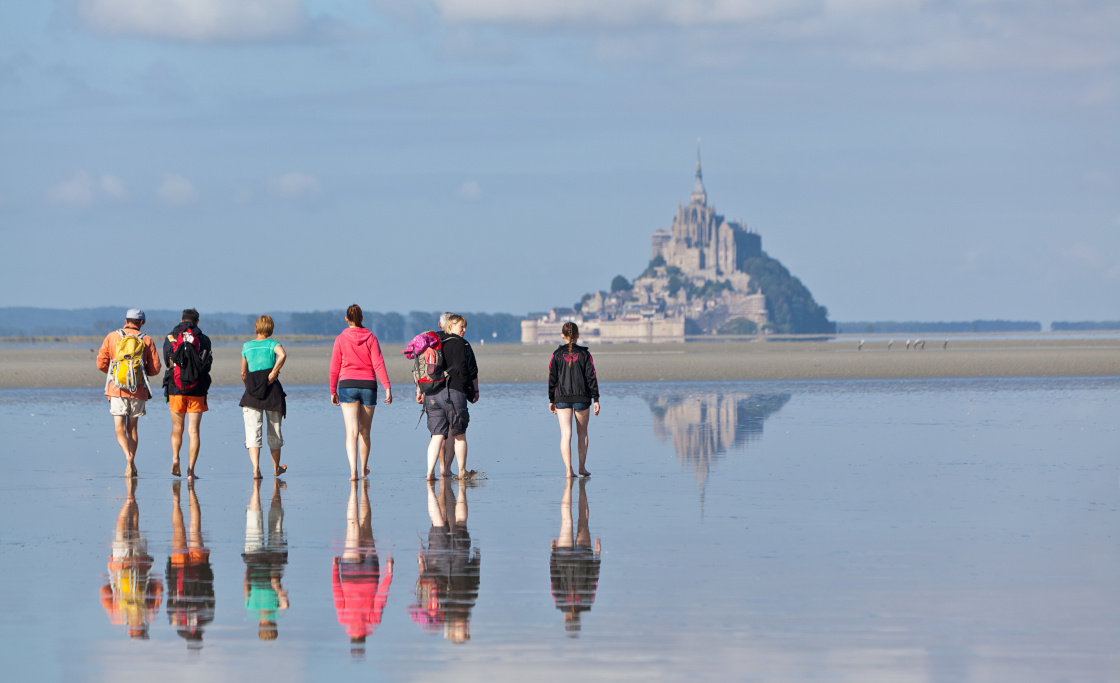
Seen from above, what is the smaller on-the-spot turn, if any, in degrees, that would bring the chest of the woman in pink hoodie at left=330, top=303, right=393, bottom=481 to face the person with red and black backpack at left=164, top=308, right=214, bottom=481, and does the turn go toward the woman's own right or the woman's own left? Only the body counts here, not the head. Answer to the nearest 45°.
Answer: approximately 90° to the woman's own left

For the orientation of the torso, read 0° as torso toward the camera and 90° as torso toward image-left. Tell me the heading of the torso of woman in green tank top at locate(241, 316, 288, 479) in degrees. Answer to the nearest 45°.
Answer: approximately 180°

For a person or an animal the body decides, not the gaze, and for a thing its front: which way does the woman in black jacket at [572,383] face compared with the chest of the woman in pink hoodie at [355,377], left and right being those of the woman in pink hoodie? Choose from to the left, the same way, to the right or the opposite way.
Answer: the same way

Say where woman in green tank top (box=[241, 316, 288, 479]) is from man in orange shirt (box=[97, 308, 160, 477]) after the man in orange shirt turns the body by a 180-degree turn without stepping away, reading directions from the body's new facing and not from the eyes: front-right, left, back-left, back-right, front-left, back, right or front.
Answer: front-left

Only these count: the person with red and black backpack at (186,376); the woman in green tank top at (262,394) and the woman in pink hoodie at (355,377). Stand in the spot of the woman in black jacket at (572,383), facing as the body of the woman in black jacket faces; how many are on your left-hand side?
3

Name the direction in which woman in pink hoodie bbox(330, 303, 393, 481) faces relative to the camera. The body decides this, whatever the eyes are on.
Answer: away from the camera

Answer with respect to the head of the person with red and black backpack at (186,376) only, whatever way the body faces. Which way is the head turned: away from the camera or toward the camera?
away from the camera

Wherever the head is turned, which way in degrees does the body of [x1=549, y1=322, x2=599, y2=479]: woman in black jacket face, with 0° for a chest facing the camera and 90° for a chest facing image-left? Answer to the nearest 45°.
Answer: approximately 180°

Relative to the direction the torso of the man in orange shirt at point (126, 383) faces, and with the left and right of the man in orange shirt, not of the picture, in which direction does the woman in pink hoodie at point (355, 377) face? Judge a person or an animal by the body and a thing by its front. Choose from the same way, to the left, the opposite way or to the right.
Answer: the same way

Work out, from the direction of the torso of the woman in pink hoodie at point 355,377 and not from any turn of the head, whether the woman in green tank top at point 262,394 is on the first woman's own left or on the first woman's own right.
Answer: on the first woman's own left

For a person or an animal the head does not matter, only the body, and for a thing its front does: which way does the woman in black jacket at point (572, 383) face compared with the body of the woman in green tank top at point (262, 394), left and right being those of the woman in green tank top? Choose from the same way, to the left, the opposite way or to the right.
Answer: the same way

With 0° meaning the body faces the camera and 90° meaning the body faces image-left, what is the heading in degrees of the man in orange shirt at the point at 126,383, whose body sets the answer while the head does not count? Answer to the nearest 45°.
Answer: approximately 180°

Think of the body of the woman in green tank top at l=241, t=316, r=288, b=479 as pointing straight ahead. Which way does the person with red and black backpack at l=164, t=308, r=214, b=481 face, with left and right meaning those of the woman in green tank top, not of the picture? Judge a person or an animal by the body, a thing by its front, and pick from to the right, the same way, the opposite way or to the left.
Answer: the same way

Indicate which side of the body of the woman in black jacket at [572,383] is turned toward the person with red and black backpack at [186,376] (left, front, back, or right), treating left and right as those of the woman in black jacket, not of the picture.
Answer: left

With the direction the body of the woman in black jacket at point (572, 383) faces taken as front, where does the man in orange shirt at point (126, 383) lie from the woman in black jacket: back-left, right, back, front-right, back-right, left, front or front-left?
left

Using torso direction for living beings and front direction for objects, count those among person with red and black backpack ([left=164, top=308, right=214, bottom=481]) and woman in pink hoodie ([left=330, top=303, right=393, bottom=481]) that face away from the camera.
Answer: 2

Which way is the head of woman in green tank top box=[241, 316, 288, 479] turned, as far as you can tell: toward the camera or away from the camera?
away from the camera

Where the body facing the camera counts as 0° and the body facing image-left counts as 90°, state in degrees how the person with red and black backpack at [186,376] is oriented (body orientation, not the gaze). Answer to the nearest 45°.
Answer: approximately 180°
